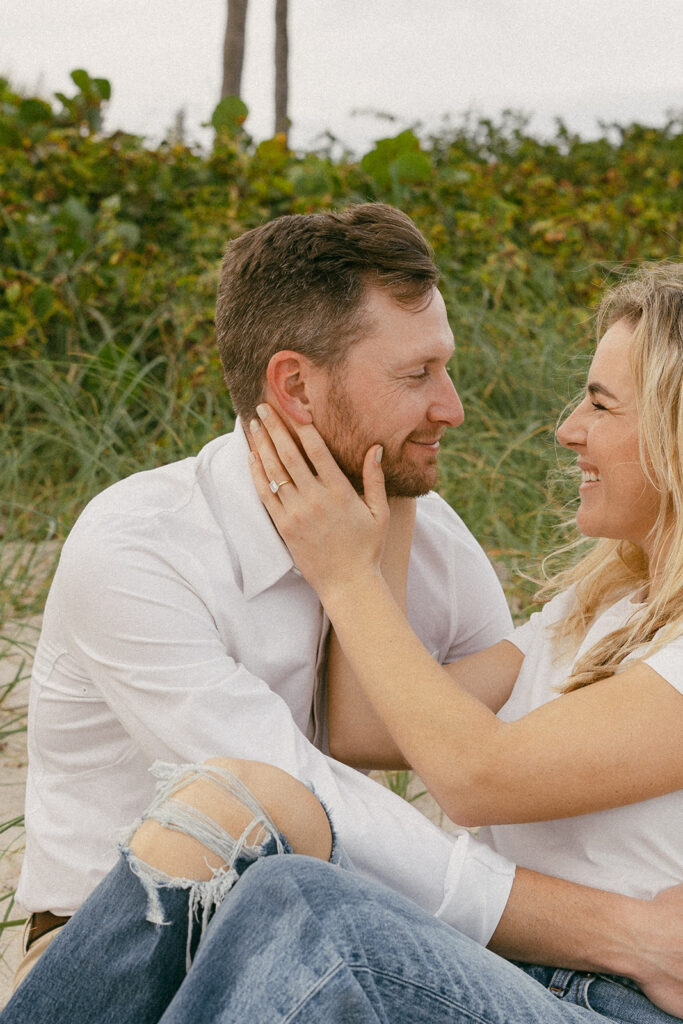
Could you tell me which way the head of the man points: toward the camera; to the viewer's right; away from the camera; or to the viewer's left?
to the viewer's right

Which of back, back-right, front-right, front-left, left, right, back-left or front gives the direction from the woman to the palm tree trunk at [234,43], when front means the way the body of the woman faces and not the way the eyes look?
right

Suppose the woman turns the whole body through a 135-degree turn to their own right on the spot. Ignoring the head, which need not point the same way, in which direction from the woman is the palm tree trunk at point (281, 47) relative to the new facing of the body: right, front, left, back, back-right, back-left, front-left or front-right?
front-left

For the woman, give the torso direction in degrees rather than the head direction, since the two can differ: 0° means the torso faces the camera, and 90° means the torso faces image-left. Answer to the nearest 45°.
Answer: approximately 90°

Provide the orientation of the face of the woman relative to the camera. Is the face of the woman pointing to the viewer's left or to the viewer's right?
to the viewer's left
